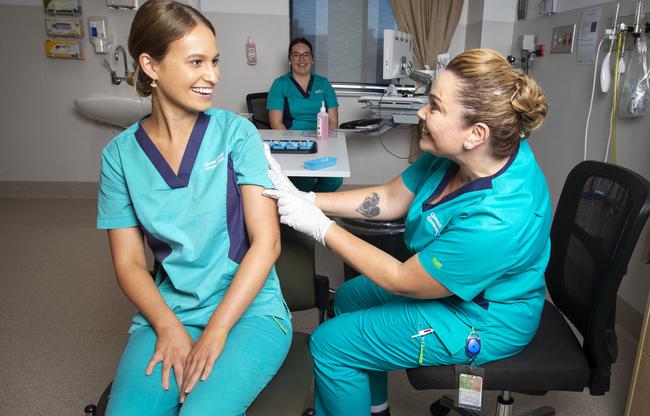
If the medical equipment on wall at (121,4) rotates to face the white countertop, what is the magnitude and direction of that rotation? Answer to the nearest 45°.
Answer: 0° — it already faces it

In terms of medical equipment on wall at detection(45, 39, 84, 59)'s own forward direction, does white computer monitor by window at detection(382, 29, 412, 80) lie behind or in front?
in front

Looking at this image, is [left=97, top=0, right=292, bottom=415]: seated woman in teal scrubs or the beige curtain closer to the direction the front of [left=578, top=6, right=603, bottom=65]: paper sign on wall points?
the seated woman in teal scrubs

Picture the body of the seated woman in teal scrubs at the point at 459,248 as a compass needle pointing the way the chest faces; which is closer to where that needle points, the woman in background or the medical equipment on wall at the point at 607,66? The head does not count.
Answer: the woman in background

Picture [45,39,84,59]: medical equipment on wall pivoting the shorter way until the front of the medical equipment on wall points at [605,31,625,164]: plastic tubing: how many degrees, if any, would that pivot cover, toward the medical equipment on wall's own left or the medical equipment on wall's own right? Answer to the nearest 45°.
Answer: approximately 45° to the medical equipment on wall's own left

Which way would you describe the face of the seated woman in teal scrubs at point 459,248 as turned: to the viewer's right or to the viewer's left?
to the viewer's left

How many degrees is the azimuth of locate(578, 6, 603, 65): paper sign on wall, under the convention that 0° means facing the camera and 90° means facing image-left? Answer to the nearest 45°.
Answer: approximately 45°

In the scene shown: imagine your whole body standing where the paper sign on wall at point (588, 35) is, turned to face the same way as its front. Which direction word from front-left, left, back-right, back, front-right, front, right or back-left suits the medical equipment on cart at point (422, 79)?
front-right

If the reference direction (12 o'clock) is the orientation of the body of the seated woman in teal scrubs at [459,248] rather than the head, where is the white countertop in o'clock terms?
The white countertop is roughly at 2 o'clock from the seated woman in teal scrubs.

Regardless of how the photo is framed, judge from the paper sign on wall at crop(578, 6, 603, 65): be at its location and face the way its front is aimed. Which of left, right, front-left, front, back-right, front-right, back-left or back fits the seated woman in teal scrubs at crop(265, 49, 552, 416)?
front-left

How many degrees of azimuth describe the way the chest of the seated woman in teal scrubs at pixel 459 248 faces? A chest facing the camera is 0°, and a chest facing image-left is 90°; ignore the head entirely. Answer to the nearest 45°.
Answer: approximately 90°
